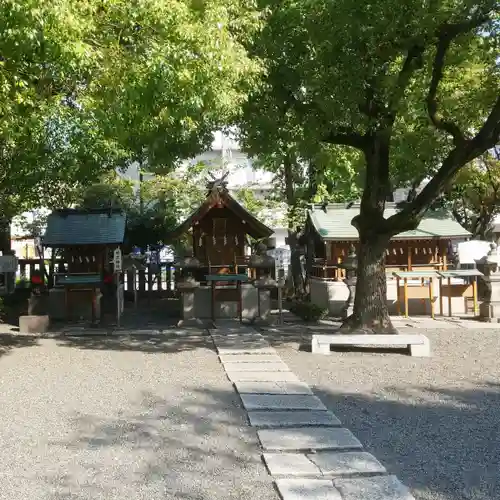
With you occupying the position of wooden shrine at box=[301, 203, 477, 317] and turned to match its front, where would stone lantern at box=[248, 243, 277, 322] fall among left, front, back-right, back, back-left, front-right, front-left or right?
front-right

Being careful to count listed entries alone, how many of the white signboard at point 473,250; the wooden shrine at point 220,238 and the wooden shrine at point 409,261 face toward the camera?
3

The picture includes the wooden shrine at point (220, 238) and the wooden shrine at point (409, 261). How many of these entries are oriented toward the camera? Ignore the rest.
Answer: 2

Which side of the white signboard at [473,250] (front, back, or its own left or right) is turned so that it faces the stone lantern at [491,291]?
front

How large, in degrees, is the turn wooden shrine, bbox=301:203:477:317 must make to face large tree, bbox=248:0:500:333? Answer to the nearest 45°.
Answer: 0° — it already faces it

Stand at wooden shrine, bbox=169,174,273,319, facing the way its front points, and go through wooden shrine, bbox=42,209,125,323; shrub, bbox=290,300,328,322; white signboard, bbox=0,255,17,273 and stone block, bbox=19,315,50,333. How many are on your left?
1

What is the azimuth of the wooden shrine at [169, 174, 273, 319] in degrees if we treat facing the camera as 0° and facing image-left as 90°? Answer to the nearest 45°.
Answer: approximately 0°

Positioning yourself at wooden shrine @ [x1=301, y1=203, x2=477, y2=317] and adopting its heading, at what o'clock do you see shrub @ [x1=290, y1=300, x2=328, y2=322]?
The shrub is roughly at 2 o'clock from the wooden shrine.

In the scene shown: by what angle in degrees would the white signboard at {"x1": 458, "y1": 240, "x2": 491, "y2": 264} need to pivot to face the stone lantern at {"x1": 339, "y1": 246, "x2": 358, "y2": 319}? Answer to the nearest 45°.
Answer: approximately 45° to its right

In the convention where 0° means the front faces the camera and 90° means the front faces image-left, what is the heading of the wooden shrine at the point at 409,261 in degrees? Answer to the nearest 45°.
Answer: approximately 0°

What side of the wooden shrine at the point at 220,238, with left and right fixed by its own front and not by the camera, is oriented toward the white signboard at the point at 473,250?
left
